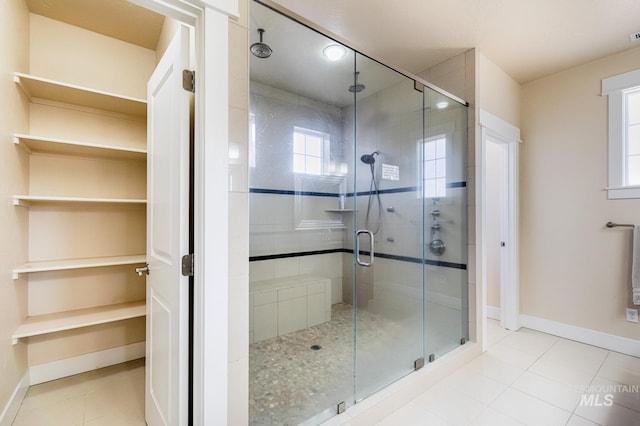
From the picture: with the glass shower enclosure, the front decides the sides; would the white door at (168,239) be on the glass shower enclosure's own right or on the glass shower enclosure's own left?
on the glass shower enclosure's own right

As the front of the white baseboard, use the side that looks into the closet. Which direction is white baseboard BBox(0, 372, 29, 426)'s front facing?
to the viewer's right

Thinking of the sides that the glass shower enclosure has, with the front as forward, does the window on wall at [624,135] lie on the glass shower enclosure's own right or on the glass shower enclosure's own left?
on the glass shower enclosure's own left

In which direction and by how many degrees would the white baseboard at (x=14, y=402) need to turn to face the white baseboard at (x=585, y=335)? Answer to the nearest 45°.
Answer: approximately 45° to its right

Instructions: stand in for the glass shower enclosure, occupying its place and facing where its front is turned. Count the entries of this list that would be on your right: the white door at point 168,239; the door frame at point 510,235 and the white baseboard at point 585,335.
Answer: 1

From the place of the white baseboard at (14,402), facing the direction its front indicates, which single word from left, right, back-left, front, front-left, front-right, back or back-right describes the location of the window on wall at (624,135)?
front-right

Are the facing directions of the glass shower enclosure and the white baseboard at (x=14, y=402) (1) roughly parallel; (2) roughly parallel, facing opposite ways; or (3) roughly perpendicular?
roughly perpendicular

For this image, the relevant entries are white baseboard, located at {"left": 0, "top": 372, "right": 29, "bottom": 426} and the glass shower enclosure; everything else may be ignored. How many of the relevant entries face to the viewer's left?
0

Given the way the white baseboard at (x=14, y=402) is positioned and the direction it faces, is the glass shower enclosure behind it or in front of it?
in front

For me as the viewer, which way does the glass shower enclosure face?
facing the viewer and to the right of the viewer
